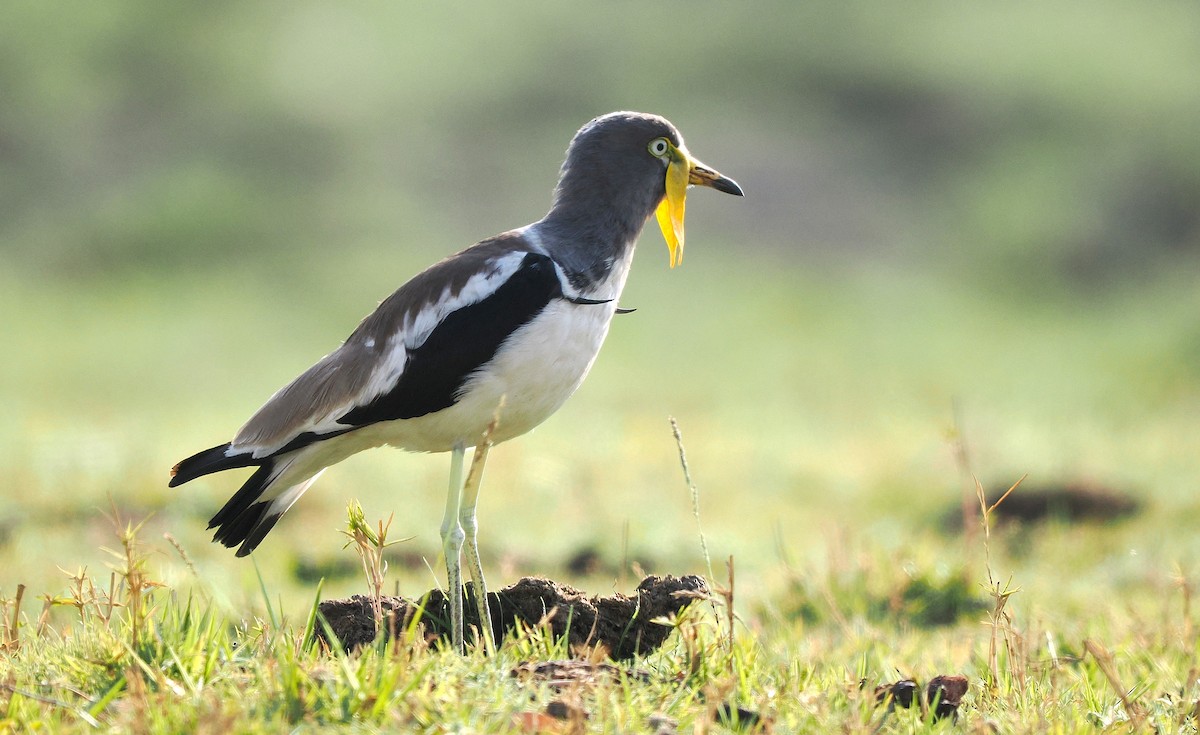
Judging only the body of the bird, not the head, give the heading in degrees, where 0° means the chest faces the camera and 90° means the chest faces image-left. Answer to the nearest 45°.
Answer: approximately 270°

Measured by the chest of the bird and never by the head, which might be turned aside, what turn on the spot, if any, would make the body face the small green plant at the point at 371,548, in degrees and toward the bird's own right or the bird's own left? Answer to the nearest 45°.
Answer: approximately 135° to the bird's own right

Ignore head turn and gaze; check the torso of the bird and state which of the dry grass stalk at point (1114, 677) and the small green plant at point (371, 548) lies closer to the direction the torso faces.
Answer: the dry grass stalk

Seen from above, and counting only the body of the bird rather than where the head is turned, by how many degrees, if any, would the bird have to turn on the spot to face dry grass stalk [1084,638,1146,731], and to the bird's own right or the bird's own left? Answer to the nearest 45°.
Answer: approximately 45° to the bird's own right
